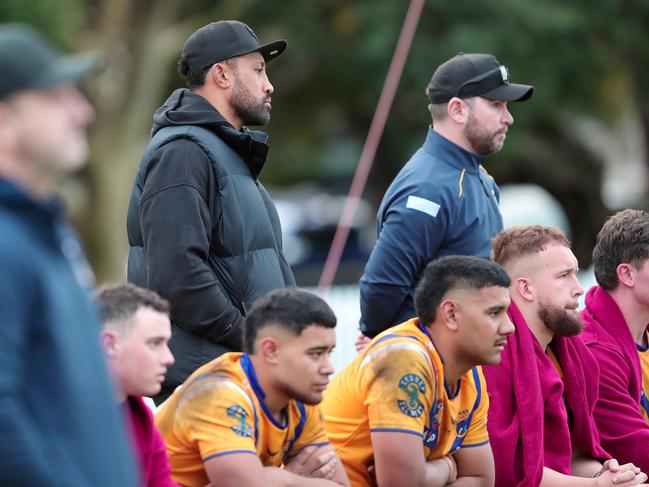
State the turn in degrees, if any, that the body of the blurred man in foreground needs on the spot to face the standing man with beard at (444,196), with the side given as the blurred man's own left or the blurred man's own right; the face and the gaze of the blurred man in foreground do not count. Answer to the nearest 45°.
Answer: approximately 45° to the blurred man's own left

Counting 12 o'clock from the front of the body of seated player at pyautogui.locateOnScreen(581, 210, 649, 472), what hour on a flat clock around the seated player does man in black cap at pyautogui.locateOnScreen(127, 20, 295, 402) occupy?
The man in black cap is roughly at 5 o'clock from the seated player.

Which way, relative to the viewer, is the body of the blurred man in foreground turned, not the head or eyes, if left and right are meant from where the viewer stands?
facing to the right of the viewer

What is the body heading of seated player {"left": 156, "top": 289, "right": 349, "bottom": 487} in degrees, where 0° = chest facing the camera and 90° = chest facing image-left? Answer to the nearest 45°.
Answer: approximately 315°

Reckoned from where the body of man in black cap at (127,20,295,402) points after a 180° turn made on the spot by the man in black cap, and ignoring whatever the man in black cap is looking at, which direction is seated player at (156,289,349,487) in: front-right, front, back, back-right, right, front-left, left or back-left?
left

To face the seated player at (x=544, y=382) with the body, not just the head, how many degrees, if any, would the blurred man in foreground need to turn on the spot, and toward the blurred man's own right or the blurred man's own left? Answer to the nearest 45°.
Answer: approximately 45° to the blurred man's own left

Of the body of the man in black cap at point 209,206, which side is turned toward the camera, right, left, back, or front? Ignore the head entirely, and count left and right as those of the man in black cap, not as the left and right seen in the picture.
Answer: right

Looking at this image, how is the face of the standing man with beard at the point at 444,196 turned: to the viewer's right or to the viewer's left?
to the viewer's right

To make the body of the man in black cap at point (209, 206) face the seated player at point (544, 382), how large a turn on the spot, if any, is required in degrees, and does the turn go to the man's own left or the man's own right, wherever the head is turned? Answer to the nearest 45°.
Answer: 0° — they already face them

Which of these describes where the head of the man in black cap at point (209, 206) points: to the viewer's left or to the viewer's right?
to the viewer's right

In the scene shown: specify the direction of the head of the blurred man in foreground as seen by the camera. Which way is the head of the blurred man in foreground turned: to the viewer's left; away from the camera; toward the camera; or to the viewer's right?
to the viewer's right

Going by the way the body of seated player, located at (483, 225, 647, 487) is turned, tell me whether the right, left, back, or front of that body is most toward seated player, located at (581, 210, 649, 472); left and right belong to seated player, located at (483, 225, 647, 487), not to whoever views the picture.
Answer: left
